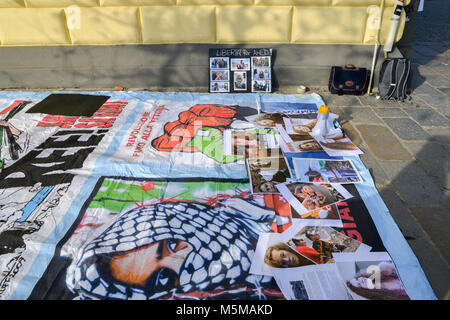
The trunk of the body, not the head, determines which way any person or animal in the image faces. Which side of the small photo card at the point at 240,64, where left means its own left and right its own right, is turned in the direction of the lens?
front

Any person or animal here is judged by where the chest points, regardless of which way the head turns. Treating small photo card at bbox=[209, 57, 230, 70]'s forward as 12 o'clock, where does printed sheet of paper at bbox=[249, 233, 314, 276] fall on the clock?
The printed sheet of paper is roughly at 12 o'clock from the small photo card.

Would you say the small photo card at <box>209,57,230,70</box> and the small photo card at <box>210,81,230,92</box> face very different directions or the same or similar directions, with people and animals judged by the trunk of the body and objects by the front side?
same or similar directions

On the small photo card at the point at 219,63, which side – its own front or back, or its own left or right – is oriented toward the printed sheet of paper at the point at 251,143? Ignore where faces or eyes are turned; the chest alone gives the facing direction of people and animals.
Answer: front

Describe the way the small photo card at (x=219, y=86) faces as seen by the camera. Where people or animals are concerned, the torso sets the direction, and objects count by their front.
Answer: facing the viewer

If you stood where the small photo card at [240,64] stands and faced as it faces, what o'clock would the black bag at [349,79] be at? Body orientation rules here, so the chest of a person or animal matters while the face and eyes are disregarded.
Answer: The black bag is roughly at 9 o'clock from the small photo card.

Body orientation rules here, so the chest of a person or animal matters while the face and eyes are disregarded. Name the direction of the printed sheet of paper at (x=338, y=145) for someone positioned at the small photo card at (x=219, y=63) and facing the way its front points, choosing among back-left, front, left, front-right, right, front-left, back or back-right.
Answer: front-left

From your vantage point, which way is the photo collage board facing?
toward the camera

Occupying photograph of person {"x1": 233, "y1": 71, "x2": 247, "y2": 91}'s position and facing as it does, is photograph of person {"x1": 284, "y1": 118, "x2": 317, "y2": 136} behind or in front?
in front

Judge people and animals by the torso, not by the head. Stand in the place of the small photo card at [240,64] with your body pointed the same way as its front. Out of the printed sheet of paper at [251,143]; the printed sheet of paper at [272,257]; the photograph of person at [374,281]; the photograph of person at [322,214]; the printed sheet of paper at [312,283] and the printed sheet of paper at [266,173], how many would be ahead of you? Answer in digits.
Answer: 6

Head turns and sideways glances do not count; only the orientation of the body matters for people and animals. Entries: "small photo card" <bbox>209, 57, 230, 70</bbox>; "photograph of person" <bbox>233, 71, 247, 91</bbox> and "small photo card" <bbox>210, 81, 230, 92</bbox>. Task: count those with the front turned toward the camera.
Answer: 3

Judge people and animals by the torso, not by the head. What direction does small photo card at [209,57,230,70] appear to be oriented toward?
toward the camera

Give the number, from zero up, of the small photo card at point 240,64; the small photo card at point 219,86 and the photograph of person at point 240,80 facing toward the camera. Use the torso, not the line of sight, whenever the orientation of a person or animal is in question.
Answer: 3

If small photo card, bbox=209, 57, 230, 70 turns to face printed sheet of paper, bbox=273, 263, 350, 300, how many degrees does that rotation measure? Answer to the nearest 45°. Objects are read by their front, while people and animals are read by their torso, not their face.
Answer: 0° — it already faces it

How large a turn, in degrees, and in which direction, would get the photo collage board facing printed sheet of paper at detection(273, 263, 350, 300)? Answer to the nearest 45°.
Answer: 0° — it already faces it

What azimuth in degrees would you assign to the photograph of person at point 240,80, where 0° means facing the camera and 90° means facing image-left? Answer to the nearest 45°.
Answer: approximately 0°

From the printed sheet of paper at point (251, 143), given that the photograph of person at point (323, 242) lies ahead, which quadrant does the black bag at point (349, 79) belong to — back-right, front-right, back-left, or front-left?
back-left
